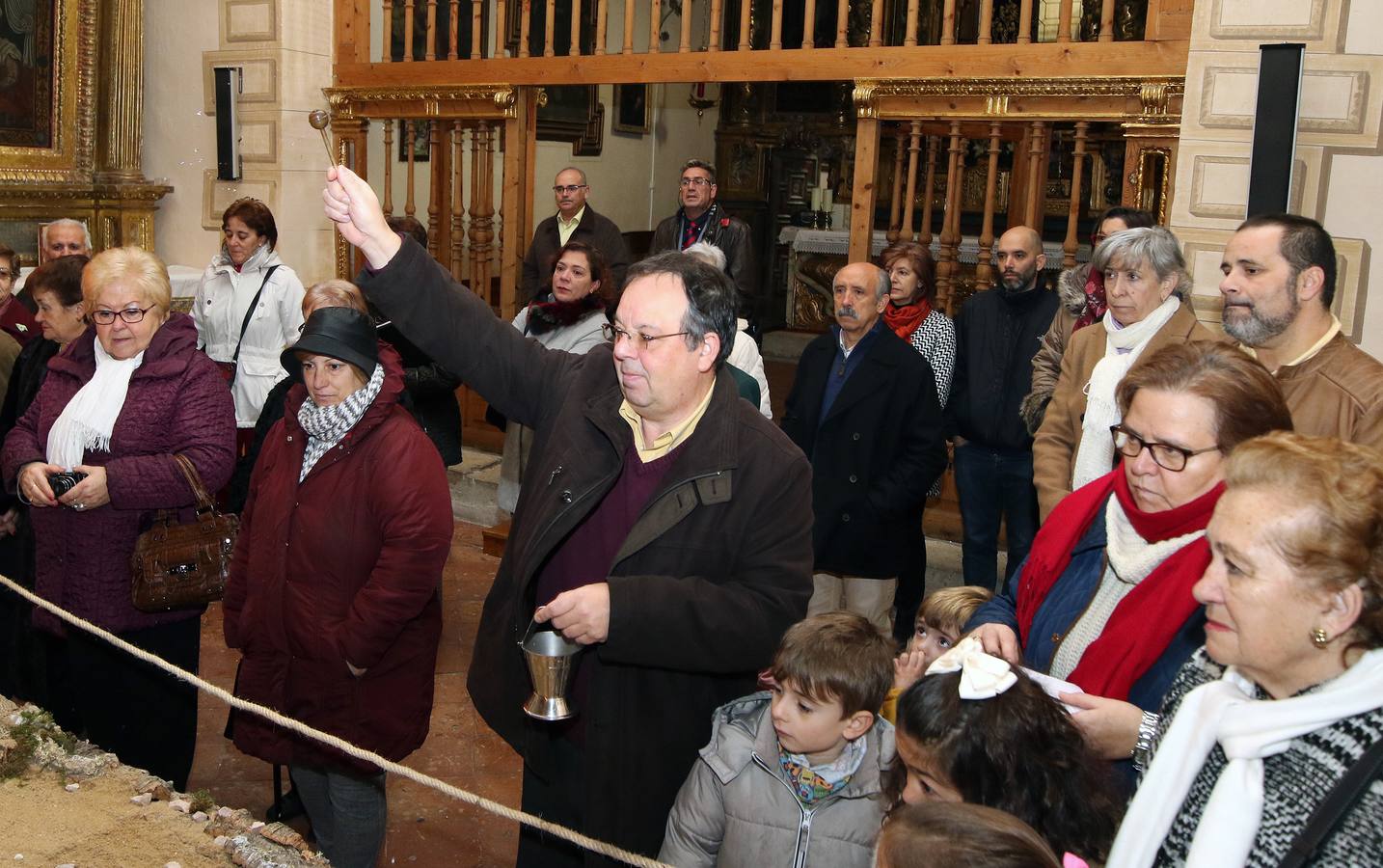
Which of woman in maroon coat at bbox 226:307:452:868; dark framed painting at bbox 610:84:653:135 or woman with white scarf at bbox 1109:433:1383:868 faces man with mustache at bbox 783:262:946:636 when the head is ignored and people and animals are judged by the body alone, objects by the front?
the dark framed painting

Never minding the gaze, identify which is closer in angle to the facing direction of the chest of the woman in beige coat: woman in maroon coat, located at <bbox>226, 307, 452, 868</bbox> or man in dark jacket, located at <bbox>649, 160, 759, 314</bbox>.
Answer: the woman in maroon coat

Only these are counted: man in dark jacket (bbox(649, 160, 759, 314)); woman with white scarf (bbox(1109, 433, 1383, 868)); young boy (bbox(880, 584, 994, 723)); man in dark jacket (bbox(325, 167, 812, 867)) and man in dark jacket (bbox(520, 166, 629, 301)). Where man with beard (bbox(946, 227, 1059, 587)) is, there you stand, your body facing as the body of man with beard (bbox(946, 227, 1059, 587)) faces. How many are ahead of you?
3

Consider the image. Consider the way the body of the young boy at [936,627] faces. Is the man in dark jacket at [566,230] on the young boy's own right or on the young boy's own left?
on the young boy's own right

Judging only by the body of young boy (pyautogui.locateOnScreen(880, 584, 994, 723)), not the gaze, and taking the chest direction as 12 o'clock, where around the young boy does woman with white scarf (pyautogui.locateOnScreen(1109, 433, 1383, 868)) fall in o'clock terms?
The woman with white scarf is roughly at 10 o'clock from the young boy.

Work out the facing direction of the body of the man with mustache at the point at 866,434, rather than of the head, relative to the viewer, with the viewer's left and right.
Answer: facing the viewer and to the left of the viewer

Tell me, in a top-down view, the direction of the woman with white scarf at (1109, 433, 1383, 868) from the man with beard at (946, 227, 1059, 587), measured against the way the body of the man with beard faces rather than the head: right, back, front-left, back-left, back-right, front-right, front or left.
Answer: front

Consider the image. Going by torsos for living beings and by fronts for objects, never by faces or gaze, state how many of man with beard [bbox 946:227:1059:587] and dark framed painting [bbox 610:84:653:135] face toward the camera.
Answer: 2

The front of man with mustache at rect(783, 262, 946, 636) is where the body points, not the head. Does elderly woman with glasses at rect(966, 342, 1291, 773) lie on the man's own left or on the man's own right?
on the man's own left

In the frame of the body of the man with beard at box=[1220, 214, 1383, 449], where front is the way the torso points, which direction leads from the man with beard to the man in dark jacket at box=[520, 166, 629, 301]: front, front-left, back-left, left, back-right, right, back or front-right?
right

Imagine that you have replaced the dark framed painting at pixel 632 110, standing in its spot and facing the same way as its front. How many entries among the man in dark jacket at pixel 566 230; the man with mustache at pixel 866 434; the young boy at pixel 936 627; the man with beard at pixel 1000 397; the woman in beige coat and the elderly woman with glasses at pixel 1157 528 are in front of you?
6

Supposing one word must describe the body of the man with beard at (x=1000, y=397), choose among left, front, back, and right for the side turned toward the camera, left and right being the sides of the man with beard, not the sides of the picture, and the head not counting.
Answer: front

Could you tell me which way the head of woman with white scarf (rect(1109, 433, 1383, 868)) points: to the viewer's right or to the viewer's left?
to the viewer's left
